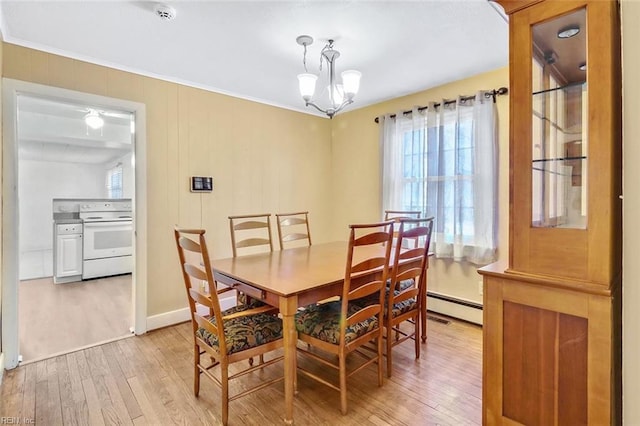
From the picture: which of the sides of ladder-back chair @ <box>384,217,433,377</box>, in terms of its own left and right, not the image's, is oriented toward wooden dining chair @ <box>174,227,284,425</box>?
left

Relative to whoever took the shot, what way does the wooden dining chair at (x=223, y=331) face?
facing away from the viewer and to the right of the viewer

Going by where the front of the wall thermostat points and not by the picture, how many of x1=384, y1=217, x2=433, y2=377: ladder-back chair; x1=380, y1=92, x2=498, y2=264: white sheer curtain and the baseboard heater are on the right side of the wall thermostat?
0

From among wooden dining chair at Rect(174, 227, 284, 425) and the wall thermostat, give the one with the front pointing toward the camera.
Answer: the wall thermostat

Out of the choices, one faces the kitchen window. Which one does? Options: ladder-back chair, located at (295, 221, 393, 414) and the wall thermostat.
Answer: the ladder-back chair

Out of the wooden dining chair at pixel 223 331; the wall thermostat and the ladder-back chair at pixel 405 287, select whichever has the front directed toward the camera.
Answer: the wall thermostat

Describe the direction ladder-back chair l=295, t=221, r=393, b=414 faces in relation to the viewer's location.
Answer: facing away from the viewer and to the left of the viewer

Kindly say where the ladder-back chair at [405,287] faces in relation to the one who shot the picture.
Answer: facing away from the viewer and to the left of the viewer

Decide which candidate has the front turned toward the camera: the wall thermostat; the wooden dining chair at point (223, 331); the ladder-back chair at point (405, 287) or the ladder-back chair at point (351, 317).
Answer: the wall thermostat

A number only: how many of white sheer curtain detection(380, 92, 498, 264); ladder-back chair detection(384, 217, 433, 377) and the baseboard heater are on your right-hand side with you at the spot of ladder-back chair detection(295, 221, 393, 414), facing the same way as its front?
3

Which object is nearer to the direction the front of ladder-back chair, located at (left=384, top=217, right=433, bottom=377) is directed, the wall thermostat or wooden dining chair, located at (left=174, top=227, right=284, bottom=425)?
the wall thermostat

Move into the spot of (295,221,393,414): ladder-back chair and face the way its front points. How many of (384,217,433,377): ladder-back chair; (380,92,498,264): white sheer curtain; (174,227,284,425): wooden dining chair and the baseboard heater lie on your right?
3

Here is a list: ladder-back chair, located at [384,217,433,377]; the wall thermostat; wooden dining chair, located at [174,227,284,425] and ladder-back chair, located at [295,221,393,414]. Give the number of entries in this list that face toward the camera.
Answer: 1

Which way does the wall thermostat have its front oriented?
toward the camera

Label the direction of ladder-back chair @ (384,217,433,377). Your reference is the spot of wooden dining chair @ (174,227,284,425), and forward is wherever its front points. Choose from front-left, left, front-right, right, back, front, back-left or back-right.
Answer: front-right

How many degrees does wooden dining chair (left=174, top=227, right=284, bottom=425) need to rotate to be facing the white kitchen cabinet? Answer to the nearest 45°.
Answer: approximately 90° to its left

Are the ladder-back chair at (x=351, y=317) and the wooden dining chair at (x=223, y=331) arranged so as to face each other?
no

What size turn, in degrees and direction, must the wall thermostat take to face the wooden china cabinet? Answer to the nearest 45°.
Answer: approximately 45° to its left

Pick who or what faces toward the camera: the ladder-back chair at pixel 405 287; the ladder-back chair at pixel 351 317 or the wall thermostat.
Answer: the wall thermostat

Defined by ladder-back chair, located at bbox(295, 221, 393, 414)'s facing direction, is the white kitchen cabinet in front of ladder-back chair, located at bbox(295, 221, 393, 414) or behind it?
in front
